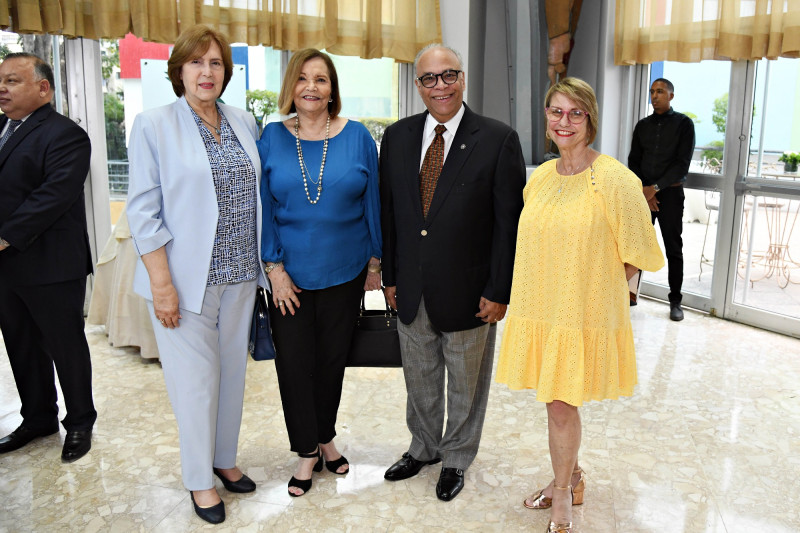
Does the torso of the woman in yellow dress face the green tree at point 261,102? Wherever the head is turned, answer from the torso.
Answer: no

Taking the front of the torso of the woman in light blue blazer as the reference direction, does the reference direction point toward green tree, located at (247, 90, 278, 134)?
no

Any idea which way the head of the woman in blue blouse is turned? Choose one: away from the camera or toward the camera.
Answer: toward the camera

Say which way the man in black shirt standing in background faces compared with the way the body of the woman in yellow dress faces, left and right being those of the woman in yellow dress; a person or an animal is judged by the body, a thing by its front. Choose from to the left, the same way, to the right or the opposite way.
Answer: the same way

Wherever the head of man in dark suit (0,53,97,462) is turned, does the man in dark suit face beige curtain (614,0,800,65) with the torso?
no

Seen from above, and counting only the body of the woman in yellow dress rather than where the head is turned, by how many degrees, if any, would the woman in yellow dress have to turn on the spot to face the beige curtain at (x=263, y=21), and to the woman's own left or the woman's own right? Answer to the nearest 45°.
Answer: approximately 90° to the woman's own right

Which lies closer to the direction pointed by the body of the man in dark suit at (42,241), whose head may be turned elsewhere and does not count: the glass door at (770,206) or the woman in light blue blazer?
the woman in light blue blazer

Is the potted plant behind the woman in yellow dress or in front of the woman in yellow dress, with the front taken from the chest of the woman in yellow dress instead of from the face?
behind

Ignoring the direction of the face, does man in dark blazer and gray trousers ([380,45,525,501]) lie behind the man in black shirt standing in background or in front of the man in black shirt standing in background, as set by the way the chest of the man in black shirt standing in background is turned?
in front

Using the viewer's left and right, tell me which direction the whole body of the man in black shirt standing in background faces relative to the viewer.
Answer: facing the viewer and to the left of the viewer

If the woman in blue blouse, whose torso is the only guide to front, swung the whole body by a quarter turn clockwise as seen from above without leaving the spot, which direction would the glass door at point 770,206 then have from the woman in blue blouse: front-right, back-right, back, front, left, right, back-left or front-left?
back-right

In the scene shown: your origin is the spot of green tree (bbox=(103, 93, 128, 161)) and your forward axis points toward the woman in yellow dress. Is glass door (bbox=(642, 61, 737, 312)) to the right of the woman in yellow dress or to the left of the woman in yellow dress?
left

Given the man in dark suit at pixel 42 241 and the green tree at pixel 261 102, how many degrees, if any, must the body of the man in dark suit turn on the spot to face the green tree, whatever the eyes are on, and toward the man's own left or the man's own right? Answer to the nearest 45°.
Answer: approximately 180°

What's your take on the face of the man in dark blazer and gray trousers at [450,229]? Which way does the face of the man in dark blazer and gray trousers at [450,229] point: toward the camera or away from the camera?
toward the camera

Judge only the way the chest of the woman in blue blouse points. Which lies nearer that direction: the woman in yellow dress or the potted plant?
the woman in yellow dress

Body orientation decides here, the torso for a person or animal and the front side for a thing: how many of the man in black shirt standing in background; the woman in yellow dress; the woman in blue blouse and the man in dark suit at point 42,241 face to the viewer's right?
0
